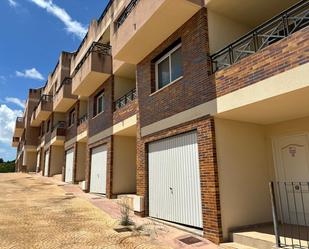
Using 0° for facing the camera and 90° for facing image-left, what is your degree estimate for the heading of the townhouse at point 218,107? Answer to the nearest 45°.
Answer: approximately 45°
